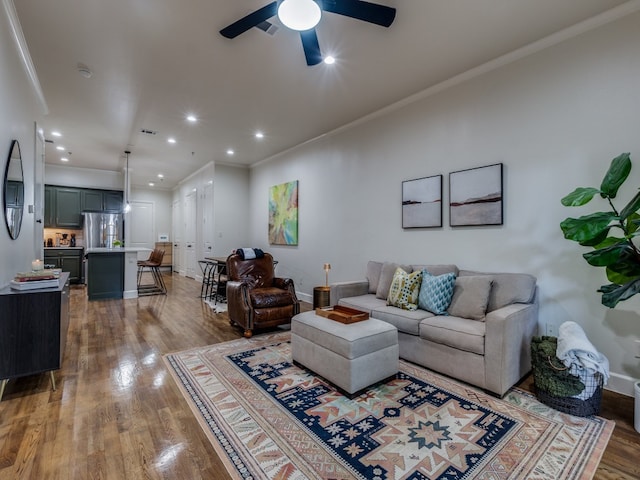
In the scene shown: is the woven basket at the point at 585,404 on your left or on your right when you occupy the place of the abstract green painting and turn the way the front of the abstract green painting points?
on your left

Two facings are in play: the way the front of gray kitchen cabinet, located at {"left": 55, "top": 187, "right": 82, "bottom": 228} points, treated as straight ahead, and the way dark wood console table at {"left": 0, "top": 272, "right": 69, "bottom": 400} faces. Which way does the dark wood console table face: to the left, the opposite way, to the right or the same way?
to the left

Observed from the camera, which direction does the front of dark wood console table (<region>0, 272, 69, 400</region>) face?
facing to the right of the viewer

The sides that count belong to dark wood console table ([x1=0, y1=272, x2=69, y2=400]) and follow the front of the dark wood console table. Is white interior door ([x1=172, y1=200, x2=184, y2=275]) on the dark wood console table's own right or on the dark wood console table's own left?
on the dark wood console table's own left

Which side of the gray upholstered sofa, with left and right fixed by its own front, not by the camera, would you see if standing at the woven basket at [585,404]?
left

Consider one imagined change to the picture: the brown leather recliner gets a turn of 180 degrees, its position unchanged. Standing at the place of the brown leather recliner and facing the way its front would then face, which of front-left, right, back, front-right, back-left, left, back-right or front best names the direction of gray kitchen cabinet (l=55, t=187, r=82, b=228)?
front

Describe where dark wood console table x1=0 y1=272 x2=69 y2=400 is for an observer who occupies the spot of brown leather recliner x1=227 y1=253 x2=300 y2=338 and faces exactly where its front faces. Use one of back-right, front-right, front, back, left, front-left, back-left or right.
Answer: right

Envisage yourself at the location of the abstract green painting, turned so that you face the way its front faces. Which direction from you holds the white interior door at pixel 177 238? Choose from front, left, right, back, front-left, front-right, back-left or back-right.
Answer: right

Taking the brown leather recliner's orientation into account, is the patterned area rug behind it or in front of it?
in front

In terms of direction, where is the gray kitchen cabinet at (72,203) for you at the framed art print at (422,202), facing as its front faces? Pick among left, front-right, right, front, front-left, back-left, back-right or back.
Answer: front-right

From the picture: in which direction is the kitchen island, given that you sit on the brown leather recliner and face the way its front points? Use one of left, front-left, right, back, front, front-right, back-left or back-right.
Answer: back

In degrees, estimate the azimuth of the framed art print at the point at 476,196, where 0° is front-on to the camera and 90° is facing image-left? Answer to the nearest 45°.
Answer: approximately 45°

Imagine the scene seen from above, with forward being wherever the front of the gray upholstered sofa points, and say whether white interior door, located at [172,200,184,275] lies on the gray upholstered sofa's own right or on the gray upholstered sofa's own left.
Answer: on the gray upholstered sofa's own right

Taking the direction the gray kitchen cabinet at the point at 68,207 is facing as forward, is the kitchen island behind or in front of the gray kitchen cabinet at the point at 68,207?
in front

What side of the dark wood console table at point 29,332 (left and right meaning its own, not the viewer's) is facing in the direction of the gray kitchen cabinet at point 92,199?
left

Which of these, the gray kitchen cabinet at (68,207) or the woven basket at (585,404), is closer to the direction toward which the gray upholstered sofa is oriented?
the gray kitchen cabinet

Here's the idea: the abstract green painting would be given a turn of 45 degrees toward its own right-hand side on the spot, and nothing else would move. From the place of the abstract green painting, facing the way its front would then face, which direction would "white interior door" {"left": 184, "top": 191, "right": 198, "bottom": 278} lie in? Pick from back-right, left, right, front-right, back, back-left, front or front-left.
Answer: front-right
